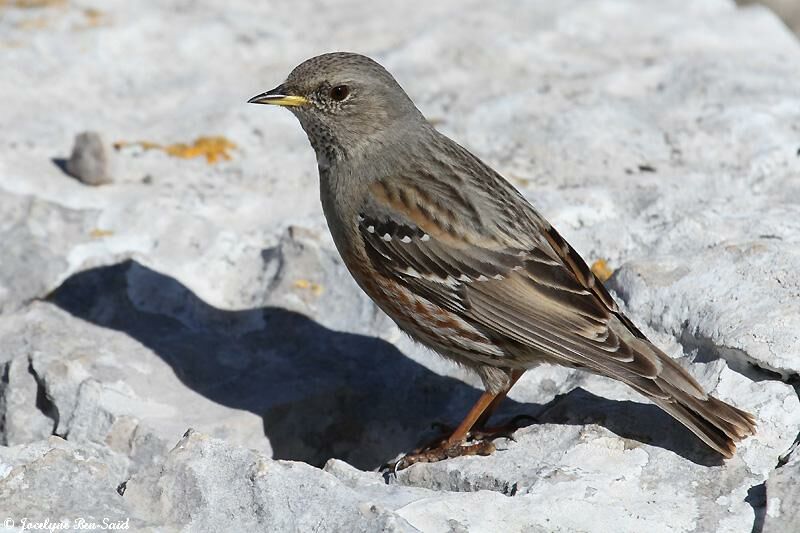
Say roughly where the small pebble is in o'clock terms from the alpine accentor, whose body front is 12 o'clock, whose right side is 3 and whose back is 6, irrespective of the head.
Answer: The small pebble is roughly at 1 o'clock from the alpine accentor.

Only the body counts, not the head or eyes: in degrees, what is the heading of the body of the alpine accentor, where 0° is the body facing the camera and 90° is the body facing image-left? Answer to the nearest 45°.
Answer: approximately 90°
